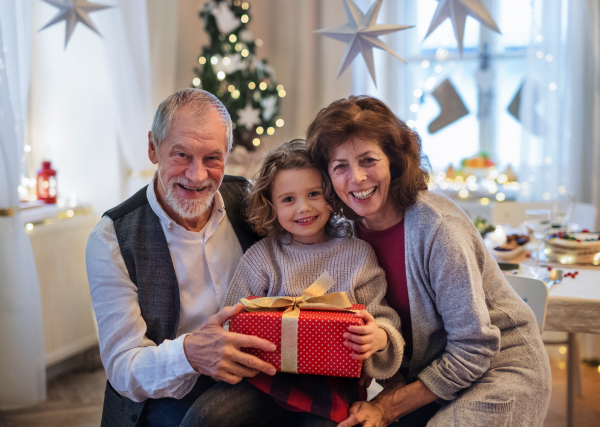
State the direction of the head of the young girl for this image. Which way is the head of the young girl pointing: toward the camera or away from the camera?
toward the camera

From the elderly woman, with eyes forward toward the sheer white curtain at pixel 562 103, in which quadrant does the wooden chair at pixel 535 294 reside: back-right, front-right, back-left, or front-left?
front-right

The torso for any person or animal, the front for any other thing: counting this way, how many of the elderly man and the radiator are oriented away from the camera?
0

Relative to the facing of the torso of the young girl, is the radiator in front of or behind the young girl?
behind

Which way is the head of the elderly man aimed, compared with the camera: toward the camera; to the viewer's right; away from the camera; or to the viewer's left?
toward the camera

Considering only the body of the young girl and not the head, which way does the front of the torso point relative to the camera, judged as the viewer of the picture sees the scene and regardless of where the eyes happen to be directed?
toward the camera

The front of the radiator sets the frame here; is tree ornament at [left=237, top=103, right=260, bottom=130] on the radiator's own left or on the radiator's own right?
on the radiator's own left

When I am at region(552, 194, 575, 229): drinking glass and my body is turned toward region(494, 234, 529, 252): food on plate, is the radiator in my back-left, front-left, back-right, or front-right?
front-right

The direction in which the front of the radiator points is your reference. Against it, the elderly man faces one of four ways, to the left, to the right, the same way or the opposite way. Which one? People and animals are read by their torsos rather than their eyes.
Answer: the same way

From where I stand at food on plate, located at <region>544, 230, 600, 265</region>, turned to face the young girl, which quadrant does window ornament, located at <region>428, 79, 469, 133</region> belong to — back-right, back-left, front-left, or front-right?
back-right

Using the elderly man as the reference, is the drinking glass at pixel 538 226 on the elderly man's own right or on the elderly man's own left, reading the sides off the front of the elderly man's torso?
on the elderly man's own left

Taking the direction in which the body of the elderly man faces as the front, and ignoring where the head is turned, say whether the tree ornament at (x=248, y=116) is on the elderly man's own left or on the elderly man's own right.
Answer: on the elderly man's own left

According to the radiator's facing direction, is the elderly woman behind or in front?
in front

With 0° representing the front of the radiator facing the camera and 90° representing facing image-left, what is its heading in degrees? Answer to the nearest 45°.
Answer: approximately 315°

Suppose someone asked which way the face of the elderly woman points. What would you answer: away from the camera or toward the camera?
toward the camera

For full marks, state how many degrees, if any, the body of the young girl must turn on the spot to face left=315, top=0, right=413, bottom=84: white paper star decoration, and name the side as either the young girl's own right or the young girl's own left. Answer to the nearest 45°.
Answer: approximately 180°
